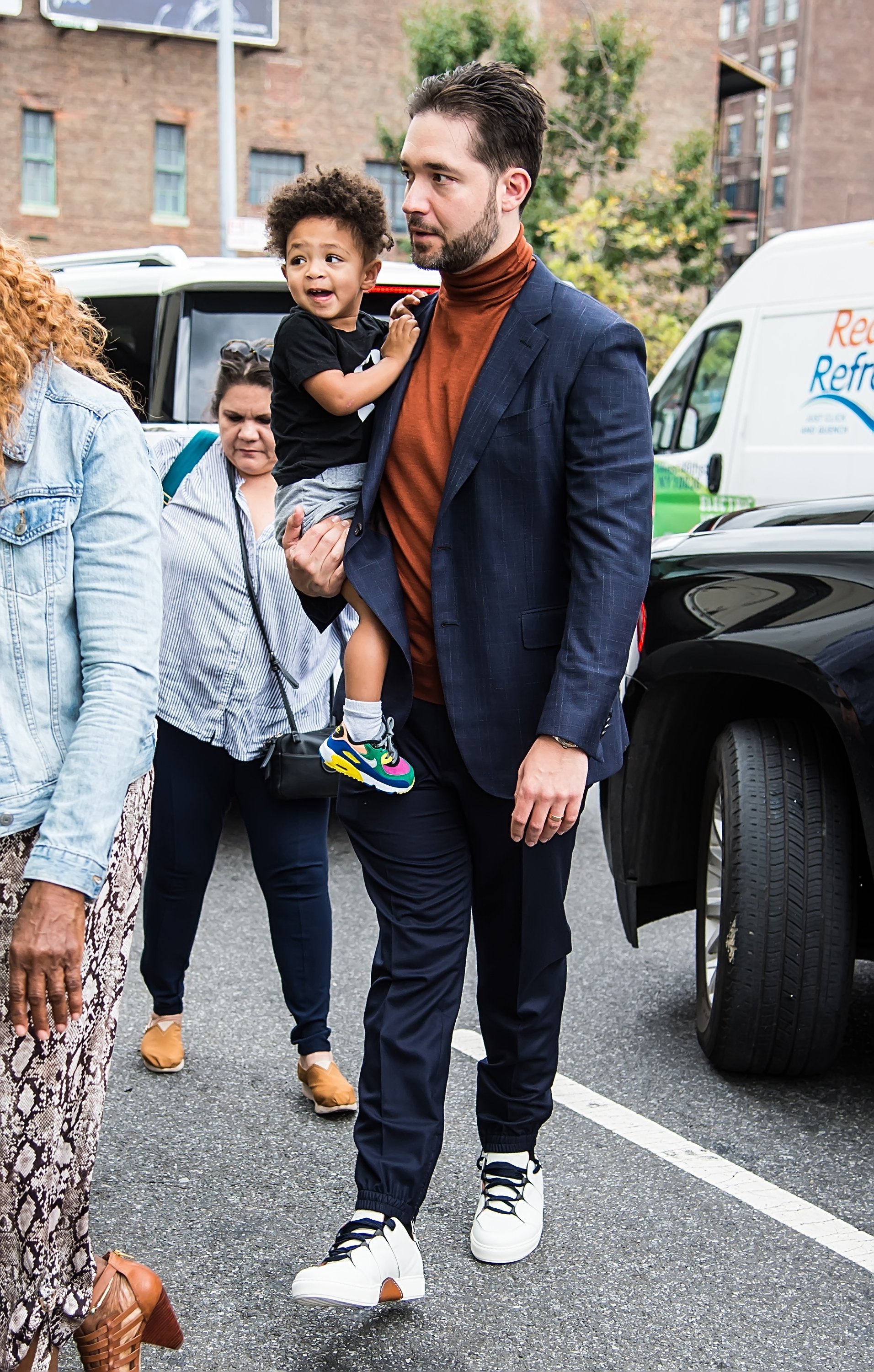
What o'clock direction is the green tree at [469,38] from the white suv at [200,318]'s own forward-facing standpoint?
The green tree is roughly at 2 o'clock from the white suv.

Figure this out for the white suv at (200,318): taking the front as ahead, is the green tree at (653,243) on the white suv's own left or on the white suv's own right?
on the white suv's own right

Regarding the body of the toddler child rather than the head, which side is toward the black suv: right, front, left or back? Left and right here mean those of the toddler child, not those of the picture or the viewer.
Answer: left

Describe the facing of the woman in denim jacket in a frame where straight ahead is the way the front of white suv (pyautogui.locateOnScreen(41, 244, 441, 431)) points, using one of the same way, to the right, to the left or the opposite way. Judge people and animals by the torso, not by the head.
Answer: to the left

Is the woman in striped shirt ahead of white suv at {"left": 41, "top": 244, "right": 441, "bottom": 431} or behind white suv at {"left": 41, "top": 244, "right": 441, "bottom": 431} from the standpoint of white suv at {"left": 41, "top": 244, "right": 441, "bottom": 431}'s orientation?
behind

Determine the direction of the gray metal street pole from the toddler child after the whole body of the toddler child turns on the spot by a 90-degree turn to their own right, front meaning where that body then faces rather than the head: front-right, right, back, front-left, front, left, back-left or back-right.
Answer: back-right
